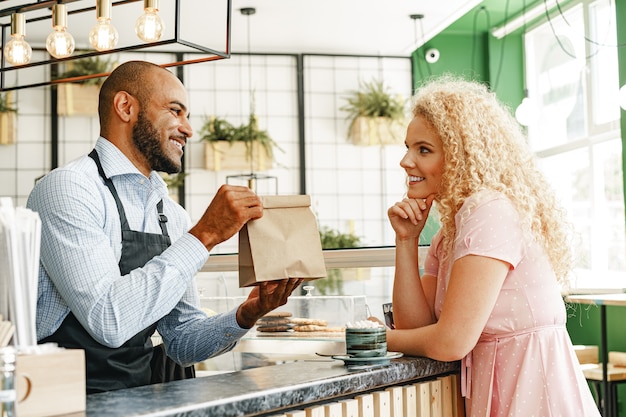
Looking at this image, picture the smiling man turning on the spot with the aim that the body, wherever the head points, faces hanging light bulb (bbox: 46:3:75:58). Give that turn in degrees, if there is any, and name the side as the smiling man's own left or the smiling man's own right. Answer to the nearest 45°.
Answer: approximately 135° to the smiling man's own left

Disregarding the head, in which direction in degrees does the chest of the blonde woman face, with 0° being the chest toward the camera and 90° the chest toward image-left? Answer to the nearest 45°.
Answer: approximately 90°

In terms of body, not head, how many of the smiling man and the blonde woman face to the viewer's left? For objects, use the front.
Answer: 1

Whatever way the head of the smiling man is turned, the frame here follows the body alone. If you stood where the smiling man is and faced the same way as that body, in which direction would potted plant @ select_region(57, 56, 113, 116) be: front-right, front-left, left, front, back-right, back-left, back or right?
back-left

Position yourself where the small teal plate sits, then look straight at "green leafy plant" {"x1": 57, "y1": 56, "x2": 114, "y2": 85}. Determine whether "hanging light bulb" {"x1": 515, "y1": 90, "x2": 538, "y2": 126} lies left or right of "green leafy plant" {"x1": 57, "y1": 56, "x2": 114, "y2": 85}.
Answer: right

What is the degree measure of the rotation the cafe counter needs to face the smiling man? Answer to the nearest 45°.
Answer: approximately 180°

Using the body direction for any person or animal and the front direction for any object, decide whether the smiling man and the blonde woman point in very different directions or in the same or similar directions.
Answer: very different directions

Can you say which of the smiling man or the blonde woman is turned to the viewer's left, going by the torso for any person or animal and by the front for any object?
the blonde woman

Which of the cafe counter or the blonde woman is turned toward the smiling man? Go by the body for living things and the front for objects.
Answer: the blonde woman

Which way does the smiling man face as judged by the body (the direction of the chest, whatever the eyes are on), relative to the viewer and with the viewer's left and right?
facing the viewer and to the right of the viewer

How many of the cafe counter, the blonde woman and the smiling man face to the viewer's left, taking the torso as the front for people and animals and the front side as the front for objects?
1

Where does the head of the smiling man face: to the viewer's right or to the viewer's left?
to the viewer's right

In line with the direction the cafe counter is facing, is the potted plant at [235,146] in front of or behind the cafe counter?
behind

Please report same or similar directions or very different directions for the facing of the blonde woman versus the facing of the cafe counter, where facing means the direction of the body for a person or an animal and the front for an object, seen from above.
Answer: very different directions

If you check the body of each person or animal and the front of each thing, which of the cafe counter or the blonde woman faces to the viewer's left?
the blonde woman

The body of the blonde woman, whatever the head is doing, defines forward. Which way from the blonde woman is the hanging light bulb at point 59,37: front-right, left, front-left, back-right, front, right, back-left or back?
front-right

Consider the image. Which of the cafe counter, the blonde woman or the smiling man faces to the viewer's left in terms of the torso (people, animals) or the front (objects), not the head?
the blonde woman

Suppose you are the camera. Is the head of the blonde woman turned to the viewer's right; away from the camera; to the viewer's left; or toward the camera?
to the viewer's left

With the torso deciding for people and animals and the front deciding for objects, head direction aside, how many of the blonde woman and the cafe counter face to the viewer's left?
1
